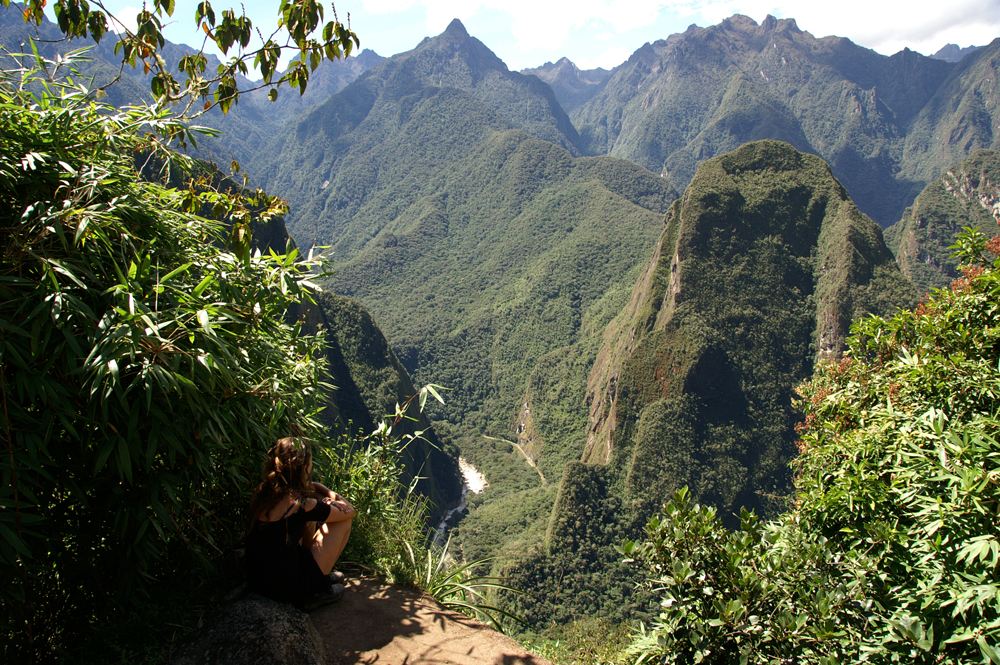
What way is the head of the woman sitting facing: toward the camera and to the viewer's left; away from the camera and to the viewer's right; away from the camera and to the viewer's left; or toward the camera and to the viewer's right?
away from the camera and to the viewer's right

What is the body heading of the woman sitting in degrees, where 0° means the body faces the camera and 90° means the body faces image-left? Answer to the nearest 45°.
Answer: approximately 225°
